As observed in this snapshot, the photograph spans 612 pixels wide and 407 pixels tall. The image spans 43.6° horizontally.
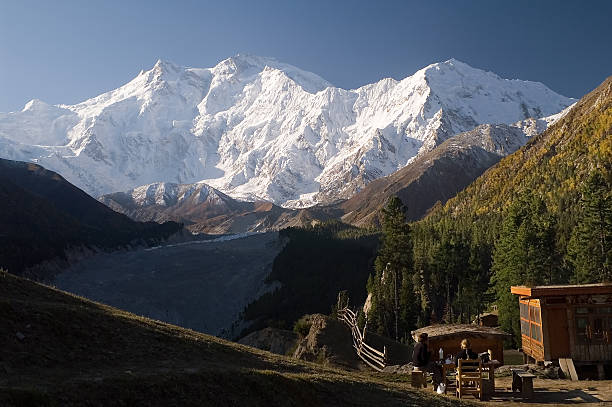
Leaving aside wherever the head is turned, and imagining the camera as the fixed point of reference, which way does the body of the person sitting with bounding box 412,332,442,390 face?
to the viewer's right

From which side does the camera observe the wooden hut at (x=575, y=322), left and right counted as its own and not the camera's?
front

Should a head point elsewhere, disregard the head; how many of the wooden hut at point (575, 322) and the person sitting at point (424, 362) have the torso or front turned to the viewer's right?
1

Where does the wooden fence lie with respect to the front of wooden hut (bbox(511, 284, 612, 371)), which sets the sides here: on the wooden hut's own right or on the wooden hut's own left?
on the wooden hut's own right

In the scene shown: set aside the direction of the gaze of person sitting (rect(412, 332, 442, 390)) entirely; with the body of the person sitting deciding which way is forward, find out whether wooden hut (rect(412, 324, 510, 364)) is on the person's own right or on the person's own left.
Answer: on the person's own left

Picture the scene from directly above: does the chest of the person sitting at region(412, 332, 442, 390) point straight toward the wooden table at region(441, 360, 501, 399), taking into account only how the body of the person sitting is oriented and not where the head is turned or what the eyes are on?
yes
